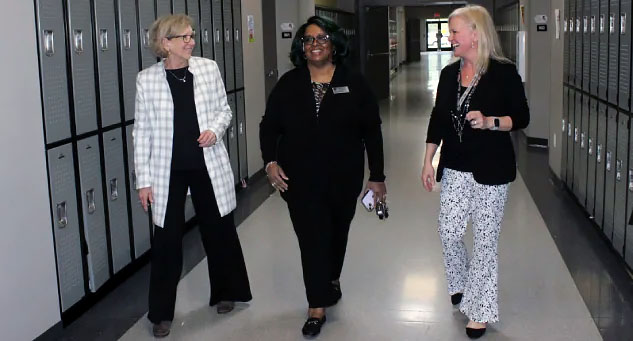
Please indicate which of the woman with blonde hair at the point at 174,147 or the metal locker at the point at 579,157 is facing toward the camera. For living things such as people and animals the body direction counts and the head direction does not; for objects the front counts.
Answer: the woman with blonde hair

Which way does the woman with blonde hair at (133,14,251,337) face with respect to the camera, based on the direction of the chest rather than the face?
toward the camera

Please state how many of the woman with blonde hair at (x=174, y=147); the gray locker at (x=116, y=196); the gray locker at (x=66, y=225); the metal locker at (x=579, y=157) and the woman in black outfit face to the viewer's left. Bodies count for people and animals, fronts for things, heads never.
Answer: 1

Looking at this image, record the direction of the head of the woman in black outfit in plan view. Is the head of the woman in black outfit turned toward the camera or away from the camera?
toward the camera

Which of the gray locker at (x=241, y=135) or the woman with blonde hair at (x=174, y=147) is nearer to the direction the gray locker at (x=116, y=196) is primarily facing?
the woman with blonde hair

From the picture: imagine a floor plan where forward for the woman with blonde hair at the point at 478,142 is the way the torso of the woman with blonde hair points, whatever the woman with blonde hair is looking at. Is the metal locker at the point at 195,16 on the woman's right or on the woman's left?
on the woman's right

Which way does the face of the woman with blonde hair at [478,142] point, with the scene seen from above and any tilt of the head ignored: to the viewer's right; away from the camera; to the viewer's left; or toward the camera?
to the viewer's left

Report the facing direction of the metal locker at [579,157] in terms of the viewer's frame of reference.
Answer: facing to the left of the viewer

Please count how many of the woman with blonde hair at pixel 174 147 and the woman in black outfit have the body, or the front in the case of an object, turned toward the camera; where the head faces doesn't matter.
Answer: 2

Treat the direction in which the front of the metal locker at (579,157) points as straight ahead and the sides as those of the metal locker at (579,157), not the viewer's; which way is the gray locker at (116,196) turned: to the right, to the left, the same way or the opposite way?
the opposite way

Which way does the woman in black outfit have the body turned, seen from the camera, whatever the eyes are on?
toward the camera

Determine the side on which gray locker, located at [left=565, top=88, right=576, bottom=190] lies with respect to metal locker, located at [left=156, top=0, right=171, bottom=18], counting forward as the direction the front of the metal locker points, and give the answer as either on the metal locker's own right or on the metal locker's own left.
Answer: on the metal locker's own left

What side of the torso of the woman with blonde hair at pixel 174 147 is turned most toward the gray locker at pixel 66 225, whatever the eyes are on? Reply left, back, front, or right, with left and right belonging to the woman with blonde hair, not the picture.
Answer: right

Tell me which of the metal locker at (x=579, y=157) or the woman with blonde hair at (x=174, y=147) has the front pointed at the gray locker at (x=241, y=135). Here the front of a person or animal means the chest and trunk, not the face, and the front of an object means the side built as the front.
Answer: the metal locker

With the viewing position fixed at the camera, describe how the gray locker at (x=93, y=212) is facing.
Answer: facing the viewer and to the right of the viewer

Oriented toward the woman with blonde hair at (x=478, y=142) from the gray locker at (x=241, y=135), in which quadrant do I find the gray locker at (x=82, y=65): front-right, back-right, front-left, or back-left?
front-right

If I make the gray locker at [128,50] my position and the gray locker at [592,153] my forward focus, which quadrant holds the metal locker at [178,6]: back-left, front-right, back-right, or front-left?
front-left
